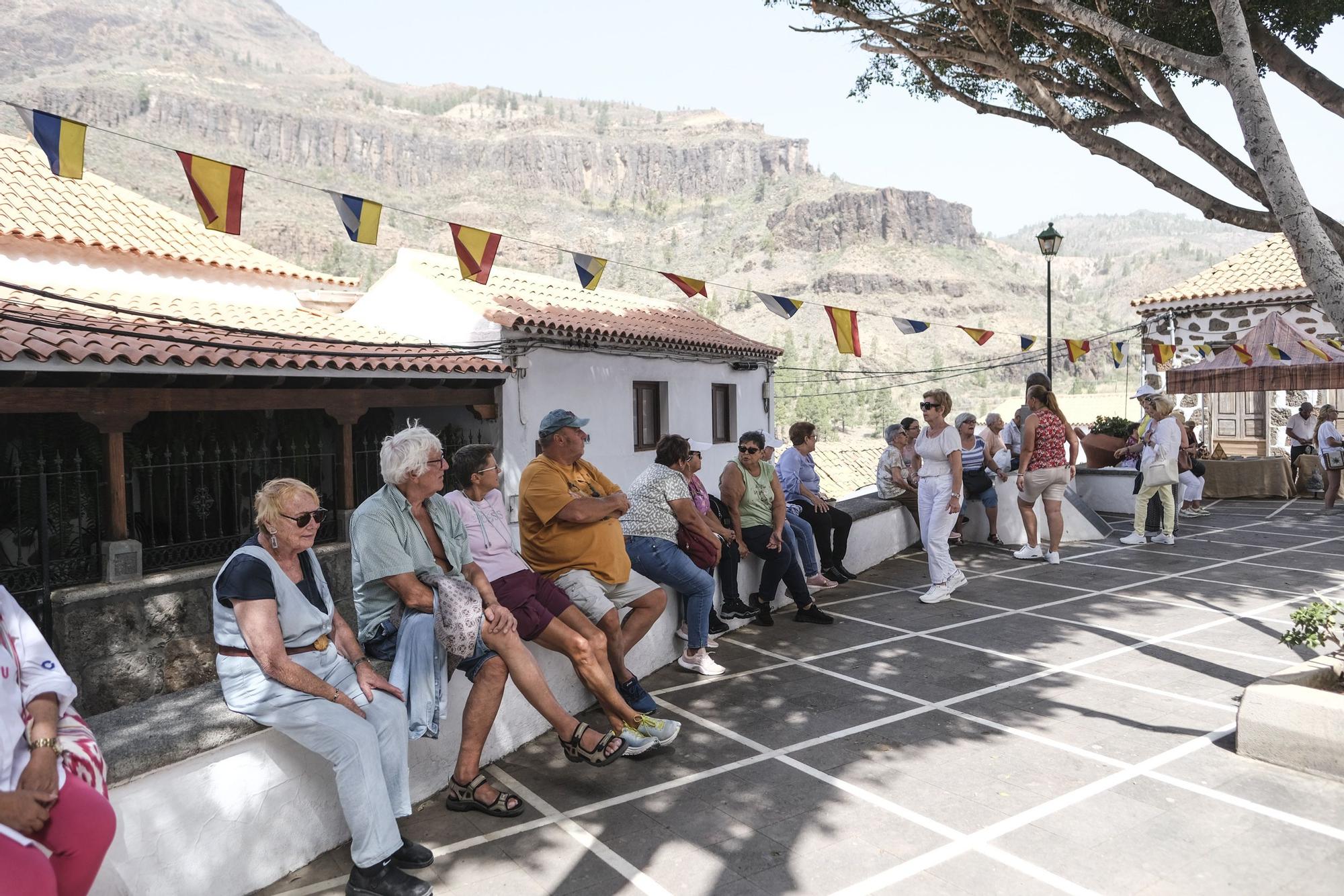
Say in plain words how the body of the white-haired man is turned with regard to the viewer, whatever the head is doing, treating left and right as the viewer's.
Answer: facing the viewer and to the right of the viewer

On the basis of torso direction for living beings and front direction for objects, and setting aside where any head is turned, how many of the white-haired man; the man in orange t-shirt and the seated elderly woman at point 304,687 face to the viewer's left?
0

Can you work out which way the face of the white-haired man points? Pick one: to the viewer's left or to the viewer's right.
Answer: to the viewer's right

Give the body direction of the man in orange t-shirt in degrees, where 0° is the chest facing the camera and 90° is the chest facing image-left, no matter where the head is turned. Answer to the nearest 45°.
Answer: approximately 315°

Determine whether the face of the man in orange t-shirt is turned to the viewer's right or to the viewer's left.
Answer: to the viewer's right

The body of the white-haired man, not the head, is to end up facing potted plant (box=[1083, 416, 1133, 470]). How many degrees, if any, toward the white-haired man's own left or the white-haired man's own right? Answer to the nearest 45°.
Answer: approximately 90° to the white-haired man's own left

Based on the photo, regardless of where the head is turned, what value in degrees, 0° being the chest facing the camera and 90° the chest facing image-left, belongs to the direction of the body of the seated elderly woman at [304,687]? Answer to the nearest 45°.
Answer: approximately 315°

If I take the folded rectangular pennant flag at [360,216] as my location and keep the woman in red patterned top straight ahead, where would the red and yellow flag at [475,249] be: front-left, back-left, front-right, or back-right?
front-left

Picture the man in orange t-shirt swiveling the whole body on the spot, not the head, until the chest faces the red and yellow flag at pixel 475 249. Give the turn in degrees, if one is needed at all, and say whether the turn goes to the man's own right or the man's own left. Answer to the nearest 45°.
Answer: approximately 135° to the man's own left

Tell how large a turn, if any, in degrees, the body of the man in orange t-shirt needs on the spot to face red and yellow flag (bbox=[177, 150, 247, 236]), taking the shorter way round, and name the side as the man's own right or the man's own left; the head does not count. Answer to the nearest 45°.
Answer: approximately 180°

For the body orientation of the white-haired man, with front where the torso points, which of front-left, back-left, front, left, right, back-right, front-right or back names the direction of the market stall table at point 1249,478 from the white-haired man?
left

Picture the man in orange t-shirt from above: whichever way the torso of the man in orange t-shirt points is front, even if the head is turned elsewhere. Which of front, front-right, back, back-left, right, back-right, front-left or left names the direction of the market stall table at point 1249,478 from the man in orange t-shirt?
left

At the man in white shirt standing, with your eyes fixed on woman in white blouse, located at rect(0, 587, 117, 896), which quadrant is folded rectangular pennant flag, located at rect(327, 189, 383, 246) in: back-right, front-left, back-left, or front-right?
front-right

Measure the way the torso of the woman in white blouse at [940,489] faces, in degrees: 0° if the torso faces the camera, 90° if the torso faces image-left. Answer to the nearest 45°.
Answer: approximately 45°

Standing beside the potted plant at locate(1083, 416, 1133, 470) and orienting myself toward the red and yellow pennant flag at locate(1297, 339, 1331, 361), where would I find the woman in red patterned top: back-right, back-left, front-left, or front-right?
back-right

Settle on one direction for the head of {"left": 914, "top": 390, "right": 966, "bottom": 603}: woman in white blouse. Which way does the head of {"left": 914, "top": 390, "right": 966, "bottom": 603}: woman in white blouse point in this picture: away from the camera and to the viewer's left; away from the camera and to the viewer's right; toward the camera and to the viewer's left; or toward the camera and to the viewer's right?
toward the camera and to the viewer's left
